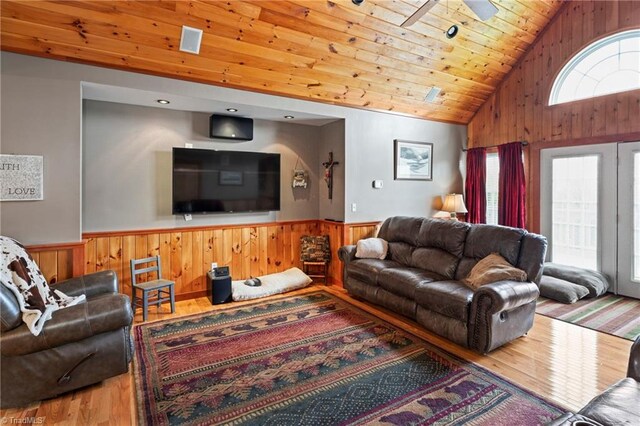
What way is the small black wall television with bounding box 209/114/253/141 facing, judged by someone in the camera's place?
facing the viewer

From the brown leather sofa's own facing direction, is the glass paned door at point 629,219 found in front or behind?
behind

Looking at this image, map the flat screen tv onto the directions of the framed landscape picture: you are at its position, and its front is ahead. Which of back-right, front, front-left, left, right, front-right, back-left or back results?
right

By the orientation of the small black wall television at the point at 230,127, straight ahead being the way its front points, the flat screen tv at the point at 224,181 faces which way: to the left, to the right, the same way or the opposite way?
the same way

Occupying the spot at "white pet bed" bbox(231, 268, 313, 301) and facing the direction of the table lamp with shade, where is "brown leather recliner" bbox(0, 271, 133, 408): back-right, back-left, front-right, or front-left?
back-right

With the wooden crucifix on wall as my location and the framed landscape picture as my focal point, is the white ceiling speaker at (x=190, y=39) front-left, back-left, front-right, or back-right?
back-right

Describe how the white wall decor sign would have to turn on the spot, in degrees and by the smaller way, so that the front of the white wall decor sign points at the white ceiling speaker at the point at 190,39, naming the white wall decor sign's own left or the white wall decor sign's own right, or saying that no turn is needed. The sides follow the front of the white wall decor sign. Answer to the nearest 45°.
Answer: approximately 45° to the white wall decor sign's own left

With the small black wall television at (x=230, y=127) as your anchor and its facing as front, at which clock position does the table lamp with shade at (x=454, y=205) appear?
The table lamp with shade is roughly at 9 o'clock from the small black wall television.

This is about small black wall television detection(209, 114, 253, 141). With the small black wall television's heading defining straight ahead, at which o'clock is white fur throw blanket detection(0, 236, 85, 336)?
The white fur throw blanket is roughly at 1 o'clock from the small black wall television.

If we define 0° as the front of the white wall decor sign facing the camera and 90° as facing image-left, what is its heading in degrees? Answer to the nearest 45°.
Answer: approximately 0°

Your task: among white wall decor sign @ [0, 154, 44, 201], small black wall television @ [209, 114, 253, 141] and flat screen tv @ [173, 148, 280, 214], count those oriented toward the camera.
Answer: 3

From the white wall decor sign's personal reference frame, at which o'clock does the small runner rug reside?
The small runner rug is roughly at 10 o'clock from the white wall decor sign.

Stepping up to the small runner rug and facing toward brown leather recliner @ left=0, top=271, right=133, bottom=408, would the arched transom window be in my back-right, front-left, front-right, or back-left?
back-right
